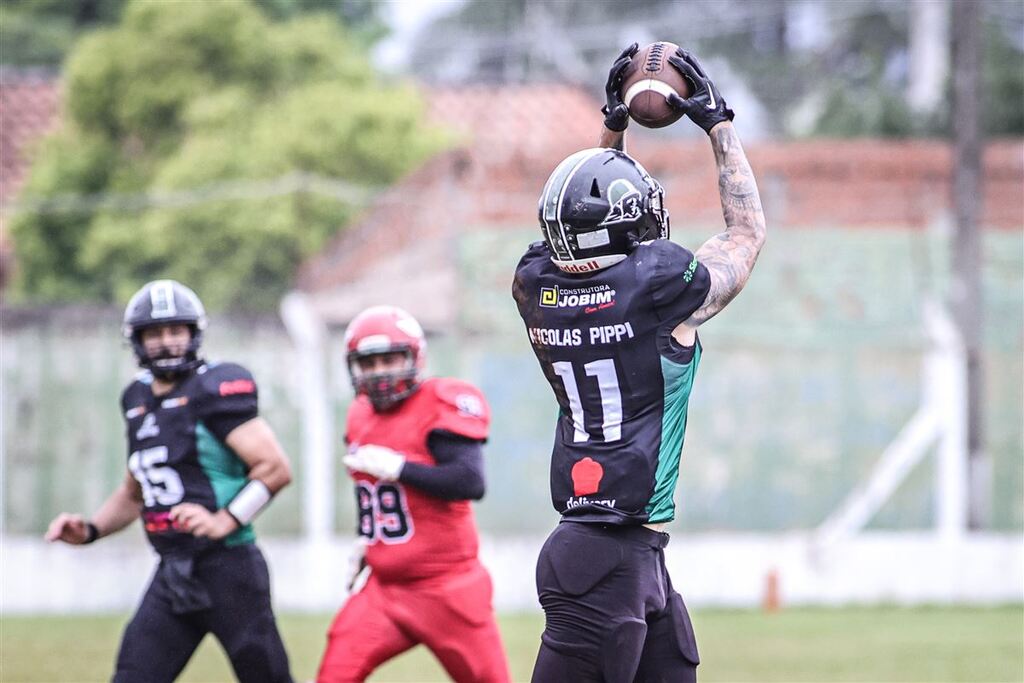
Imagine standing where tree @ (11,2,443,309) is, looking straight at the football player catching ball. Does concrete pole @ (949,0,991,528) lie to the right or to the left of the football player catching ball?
left

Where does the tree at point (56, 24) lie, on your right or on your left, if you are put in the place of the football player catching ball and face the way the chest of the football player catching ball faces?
on your left

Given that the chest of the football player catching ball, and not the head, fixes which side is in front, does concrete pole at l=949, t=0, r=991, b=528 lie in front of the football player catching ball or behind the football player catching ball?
in front

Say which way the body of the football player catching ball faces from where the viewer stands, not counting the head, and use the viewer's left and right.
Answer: facing away from the viewer and to the right of the viewer
